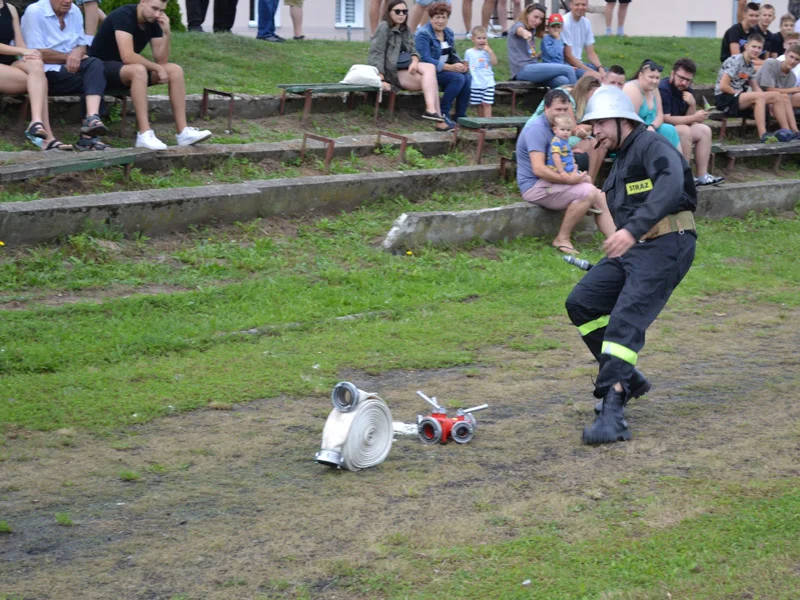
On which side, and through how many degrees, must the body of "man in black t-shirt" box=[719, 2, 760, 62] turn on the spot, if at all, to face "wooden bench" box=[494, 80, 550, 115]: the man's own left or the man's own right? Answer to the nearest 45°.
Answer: approximately 90° to the man's own right

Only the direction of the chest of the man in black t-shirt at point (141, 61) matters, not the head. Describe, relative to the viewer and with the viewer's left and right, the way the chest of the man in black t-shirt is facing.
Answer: facing the viewer and to the right of the viewer

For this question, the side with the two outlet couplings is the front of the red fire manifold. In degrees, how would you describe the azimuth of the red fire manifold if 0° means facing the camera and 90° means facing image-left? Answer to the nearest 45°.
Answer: approximately 0°

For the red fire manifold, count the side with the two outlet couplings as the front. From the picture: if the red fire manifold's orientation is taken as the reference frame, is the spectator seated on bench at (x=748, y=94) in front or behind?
behind

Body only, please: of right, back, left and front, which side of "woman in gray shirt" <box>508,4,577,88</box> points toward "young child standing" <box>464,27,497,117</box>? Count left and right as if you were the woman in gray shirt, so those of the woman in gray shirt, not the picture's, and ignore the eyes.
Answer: right

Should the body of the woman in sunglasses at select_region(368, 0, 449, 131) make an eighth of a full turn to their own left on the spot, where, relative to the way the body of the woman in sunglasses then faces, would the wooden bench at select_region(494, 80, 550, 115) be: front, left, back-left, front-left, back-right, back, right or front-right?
front-left

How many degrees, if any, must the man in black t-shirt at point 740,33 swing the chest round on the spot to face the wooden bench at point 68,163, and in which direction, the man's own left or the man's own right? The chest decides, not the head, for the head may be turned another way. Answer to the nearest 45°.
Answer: approximately 90° to the man's own right

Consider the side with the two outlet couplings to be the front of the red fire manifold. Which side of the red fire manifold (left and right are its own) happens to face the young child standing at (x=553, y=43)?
back

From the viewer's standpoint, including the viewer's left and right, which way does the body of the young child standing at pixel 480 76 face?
facing the viewer

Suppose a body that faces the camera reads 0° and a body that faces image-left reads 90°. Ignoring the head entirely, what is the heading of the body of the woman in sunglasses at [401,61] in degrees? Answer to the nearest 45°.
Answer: approximately 315°

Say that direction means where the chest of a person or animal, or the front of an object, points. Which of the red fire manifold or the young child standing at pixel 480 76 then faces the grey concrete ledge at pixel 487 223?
the young child standing

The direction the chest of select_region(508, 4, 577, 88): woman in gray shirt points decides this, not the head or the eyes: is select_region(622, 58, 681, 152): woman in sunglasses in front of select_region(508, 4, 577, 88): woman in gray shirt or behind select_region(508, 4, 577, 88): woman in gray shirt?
in front
